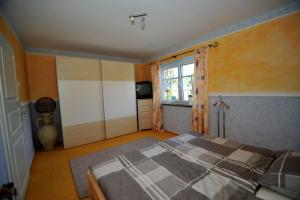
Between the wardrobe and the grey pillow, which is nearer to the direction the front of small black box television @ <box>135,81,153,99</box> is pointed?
the grey pillow

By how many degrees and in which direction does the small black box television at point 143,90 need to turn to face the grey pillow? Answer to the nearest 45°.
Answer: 0° — it already faces it

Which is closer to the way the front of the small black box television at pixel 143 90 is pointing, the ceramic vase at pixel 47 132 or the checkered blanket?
the checkered blanket

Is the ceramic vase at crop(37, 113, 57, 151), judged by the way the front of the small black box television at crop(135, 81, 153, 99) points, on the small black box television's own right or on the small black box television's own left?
on the small black box television's own right

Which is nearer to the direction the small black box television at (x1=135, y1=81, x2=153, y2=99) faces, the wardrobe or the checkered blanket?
the checkered blanket

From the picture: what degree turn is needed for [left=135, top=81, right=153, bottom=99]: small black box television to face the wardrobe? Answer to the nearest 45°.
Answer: approximately 45° to its right

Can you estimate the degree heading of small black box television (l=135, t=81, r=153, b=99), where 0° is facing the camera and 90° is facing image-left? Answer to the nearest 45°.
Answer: approximately 0°

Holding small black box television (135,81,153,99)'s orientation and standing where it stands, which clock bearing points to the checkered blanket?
The checkered blanket is roughly at 12 o'clock from the small black box television.
